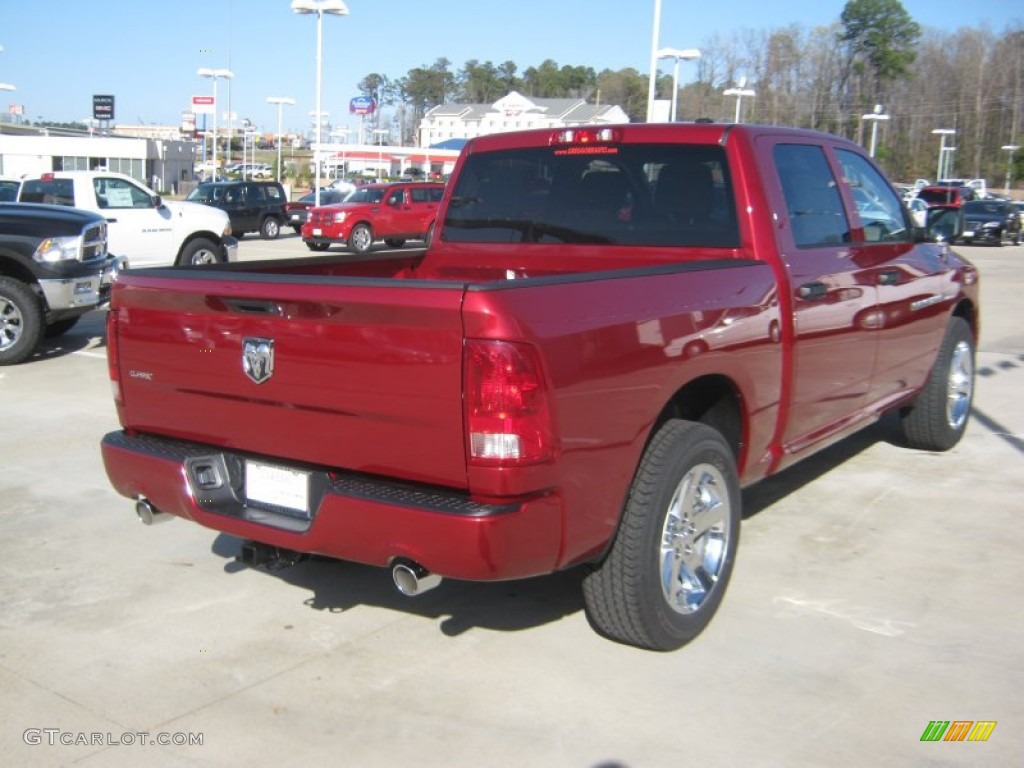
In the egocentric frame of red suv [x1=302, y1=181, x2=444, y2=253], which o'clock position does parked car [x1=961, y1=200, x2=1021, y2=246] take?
The parked car is roughly at 7 o'clock from the red suv.

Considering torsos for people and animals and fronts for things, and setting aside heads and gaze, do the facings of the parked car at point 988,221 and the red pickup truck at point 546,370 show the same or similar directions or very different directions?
very different directions

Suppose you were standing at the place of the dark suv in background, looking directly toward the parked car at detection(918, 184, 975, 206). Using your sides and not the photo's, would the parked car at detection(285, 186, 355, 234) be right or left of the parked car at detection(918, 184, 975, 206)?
left

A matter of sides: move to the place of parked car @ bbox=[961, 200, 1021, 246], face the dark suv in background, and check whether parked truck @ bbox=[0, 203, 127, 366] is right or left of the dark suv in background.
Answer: left

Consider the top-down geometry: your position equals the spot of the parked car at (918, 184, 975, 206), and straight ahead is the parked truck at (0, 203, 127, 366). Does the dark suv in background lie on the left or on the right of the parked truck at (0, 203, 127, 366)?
right

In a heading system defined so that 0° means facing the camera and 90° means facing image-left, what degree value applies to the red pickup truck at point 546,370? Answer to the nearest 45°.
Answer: approximately 225°

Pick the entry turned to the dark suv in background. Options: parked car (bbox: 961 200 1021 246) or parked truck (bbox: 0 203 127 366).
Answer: parked car (bbox: 961 200 1021 246)

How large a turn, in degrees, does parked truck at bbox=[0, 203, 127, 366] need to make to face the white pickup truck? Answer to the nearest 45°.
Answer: approximately 135° to its left

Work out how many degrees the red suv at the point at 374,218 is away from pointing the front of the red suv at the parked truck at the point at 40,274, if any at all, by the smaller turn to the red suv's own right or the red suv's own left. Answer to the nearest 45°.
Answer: approximately 45° to the red suv's own left

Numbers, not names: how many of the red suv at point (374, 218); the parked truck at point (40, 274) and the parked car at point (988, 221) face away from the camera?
0

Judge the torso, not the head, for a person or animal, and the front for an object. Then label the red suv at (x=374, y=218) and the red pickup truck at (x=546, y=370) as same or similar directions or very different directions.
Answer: very different directions

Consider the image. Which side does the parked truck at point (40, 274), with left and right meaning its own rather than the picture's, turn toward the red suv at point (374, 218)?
left

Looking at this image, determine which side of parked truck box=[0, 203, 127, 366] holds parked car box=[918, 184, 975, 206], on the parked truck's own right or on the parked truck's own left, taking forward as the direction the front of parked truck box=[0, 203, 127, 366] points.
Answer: on the parked truck's own left

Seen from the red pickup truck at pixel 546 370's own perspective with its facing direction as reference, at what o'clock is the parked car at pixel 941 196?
The parked car is roughly at 11 o'clock from the red pickup truck.

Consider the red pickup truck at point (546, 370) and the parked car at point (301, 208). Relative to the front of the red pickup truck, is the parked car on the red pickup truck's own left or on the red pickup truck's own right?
on the red pickup truck's own left

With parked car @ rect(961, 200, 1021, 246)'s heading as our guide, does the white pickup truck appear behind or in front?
in front

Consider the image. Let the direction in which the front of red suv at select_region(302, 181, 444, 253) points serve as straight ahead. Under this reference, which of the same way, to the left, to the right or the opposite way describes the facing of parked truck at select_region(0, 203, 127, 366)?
to the left

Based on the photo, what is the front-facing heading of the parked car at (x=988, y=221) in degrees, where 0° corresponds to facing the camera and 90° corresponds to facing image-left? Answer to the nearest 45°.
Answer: approximately 45°

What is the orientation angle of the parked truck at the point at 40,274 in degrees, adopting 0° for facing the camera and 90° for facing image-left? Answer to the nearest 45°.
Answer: approximately 315°

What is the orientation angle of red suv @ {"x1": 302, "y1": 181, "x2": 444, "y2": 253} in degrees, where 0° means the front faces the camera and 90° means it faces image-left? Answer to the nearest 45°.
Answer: approximately 45°

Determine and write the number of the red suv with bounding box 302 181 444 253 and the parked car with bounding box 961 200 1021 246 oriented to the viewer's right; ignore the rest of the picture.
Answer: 0
